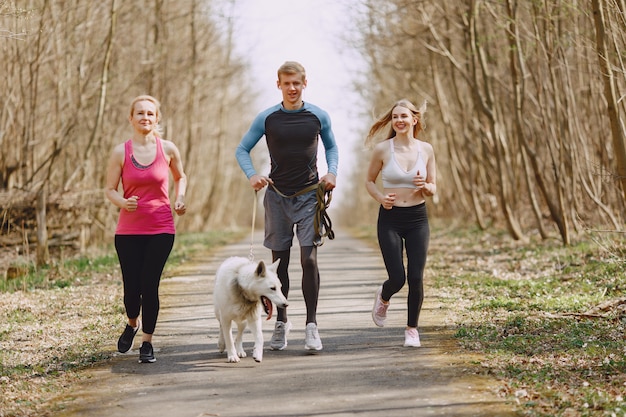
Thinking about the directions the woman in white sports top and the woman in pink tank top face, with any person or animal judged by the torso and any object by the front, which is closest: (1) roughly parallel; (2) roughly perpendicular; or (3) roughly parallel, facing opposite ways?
roughly parallel

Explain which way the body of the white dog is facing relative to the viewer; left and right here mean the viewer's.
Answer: facing the viewer and to the right of the viewer

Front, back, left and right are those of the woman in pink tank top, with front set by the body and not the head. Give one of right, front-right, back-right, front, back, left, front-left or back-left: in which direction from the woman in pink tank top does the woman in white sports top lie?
left

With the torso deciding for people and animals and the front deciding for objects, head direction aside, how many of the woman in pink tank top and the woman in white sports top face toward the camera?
2

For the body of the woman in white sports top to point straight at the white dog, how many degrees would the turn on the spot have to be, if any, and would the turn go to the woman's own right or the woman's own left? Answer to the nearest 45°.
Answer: approximately 45° to the woman's own right

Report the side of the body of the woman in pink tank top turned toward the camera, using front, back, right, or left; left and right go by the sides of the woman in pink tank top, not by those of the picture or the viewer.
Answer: front

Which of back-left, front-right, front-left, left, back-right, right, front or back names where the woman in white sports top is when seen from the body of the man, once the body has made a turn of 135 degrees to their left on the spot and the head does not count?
front-right

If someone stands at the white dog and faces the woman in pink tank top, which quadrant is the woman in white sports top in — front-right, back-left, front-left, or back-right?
back-right

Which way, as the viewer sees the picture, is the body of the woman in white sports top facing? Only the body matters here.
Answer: toward the camera

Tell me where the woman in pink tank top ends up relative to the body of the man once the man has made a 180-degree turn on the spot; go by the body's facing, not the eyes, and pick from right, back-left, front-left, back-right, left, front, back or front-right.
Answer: left
